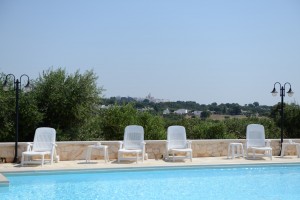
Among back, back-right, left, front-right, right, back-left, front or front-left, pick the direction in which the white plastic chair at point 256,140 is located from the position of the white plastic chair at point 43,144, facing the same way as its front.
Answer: back-left

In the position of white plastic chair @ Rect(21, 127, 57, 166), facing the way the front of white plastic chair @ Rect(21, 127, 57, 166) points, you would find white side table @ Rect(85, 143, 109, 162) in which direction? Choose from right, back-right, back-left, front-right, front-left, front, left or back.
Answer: back-left

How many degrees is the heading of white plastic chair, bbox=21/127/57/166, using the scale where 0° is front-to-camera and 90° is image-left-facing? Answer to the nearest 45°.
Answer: approximately 45°

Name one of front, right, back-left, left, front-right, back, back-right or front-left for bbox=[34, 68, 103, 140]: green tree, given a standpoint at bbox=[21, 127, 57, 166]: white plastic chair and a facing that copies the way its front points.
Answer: back-right

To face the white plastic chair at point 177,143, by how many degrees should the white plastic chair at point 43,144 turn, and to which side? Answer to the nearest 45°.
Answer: approximately 135° to its left
